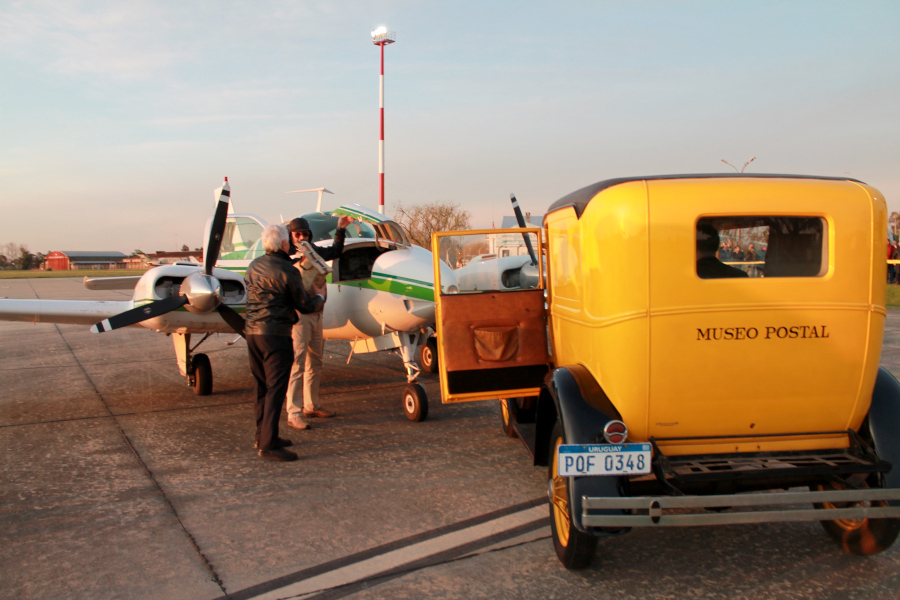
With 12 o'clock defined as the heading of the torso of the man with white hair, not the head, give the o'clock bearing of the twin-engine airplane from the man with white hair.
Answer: The twin-engine airplane is roughly at 11 o'clock from the man with white hair.

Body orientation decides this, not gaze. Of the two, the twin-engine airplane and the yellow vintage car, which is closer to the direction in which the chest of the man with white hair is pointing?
the twin-engine airplane

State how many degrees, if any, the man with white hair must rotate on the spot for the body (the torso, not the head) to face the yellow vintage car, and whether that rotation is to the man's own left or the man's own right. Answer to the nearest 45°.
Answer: approximately 90° to the man's own right

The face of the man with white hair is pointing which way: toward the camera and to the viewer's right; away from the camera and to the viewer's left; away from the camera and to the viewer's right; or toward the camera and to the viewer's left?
away from the camera and to the viewer's right

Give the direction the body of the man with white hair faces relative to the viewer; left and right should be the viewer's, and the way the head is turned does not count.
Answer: facing away from the viewer and to the right of the viewer
